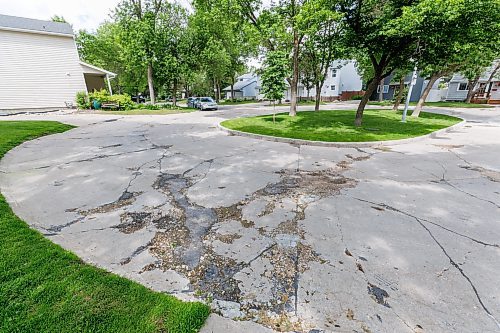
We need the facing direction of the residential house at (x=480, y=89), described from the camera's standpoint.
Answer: facing the viewer

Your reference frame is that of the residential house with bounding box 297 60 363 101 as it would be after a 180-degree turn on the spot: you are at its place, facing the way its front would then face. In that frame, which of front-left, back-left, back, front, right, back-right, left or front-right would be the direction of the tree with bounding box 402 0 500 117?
back-right

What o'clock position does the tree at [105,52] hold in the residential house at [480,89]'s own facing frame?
The tree is roughly at 2 o'clock from the residential house.

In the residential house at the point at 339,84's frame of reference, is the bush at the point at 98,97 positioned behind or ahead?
ahead

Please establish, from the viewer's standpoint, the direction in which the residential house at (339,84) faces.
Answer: facing the viewer and to the left of the viewer

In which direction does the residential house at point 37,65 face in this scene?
to the viewer's right

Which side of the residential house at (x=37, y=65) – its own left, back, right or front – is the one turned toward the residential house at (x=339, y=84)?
front

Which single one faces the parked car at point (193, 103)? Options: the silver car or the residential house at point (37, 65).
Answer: the residential house

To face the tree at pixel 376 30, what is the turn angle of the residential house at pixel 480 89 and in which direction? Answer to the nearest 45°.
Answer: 0° — it already faces it

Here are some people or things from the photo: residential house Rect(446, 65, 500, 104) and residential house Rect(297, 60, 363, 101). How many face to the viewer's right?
0

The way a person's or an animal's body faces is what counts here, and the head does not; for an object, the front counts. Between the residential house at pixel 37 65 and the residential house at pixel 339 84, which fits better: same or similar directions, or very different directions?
very different directions

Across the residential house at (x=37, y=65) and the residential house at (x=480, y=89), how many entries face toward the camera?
1

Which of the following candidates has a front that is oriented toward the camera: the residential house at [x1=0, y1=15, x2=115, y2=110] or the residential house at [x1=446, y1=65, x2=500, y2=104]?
the residential house at [x1=446, y1=65, x2=500, y2=104]

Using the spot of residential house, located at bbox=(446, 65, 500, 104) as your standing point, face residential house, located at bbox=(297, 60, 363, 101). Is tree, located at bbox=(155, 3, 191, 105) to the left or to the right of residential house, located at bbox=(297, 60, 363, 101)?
left
